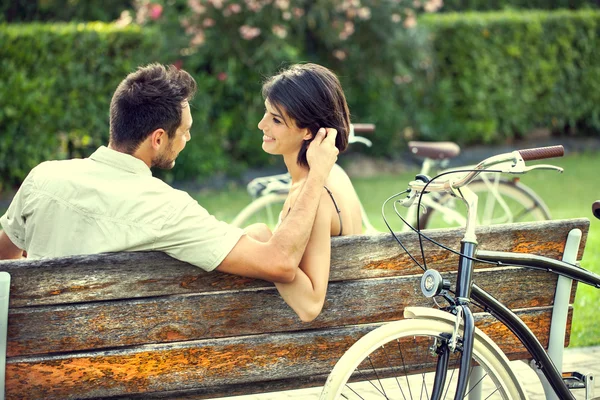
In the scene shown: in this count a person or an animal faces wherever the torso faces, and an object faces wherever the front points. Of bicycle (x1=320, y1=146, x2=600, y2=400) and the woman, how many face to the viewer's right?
0

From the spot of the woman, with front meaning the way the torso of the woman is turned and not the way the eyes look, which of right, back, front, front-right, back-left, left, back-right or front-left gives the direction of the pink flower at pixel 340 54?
right

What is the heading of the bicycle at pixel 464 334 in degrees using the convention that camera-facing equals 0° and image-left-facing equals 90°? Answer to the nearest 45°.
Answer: approximately 45°

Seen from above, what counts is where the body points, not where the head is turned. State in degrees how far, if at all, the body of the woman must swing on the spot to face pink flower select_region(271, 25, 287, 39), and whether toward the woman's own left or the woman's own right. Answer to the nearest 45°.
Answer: approximately 90° to the woman's own right

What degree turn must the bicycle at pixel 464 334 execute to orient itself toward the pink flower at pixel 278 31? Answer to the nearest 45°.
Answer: approximately 135° to its right

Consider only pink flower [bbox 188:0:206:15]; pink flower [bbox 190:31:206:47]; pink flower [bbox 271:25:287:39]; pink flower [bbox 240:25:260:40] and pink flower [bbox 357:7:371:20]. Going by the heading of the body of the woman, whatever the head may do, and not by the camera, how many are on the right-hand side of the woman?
5

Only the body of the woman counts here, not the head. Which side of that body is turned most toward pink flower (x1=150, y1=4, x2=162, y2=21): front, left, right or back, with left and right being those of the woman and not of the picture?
right

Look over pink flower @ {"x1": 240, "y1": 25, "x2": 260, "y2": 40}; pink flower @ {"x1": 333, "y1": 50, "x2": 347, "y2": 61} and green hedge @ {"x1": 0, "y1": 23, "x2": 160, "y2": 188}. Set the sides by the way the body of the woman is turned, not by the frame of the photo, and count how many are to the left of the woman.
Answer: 0

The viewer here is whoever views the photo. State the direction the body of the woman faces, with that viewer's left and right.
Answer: facing to the left of the viewer

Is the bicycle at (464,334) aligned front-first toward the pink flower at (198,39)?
no

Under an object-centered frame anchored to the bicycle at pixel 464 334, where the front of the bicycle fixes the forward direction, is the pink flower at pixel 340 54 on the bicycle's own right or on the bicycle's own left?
on the bicycle's own right

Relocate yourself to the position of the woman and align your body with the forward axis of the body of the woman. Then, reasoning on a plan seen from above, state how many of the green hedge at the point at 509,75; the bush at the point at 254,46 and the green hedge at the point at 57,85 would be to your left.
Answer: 0

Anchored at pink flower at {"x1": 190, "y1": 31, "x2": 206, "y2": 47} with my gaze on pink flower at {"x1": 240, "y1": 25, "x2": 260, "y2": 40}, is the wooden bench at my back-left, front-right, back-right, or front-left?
front-right

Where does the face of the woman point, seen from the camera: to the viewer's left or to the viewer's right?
to the viewer's left

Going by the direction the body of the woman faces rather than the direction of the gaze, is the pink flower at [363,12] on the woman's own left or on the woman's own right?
on the woman's own right

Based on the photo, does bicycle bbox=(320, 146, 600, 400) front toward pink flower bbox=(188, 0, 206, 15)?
no

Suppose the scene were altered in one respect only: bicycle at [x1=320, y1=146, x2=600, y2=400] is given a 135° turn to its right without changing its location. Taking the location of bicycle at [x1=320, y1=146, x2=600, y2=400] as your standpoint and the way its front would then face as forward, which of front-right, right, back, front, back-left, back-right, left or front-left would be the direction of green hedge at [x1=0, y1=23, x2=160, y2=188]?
front-left
